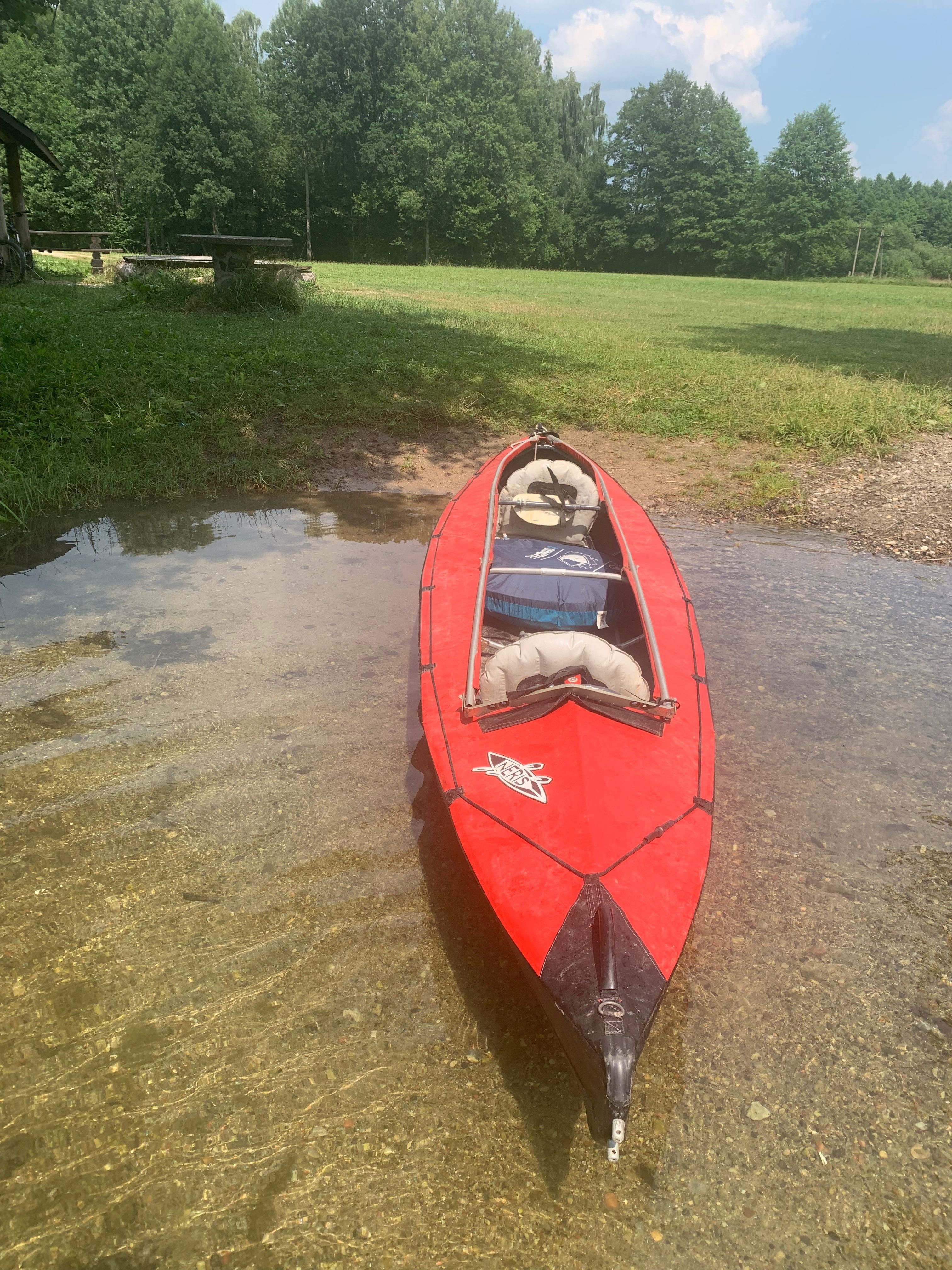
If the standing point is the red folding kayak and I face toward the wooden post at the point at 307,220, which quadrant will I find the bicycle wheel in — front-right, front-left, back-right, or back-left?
front-left

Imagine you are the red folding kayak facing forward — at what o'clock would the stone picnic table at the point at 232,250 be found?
The stone picnic table is roughly at 11 o'clock from the red folding kayak.

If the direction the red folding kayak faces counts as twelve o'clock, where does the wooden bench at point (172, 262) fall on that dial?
The wooden bench is roughly at 11 o'clock from the red folding kayak.

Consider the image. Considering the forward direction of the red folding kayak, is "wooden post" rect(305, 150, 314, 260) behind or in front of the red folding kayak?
in front

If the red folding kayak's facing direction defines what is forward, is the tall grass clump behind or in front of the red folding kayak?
in front

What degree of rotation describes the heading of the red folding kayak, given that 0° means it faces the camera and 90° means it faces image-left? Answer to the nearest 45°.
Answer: approximately 180°
